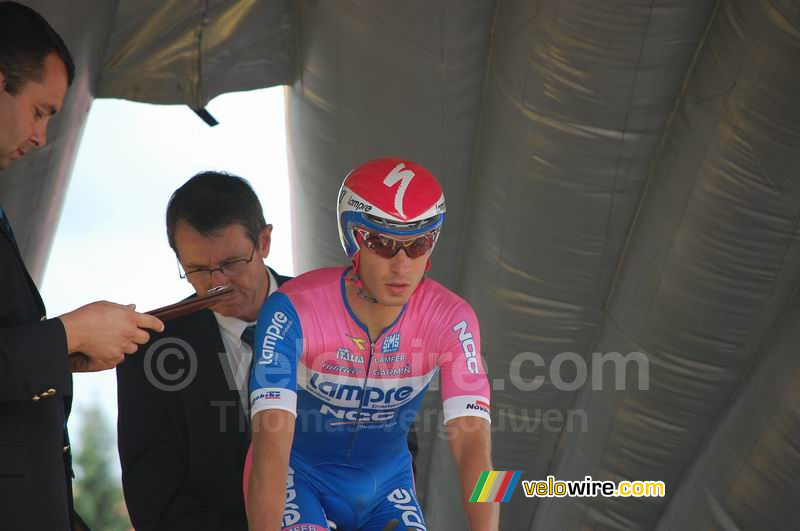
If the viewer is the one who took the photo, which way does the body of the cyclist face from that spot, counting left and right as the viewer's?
facing the viewer

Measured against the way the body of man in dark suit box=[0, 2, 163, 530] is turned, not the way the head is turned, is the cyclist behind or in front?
in front

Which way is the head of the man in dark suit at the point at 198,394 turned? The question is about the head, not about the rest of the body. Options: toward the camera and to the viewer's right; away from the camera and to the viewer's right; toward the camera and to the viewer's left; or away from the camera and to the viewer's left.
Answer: toward the camera and to the viewer's left

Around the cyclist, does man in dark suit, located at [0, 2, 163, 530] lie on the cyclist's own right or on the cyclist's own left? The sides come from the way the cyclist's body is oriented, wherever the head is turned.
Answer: on the cyclist's own right

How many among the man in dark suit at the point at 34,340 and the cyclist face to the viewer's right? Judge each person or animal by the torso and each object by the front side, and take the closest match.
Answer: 1

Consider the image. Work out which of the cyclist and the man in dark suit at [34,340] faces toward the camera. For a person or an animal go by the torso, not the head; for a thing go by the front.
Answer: the cyclist

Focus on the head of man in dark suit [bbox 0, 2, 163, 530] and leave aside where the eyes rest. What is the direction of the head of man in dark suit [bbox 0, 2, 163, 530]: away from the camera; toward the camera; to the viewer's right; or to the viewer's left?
to the viewer's right

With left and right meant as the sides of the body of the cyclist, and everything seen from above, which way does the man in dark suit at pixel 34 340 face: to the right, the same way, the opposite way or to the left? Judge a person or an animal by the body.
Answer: to the left

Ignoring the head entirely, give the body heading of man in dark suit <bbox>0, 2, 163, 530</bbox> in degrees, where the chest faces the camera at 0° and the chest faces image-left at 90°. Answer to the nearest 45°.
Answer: approximately 270°
